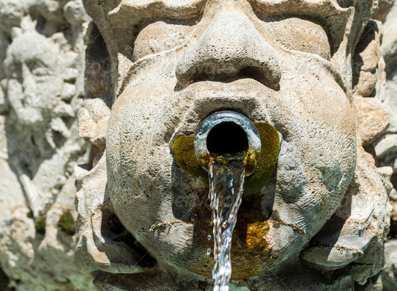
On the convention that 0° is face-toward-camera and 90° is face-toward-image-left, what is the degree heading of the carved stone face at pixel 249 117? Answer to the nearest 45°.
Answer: approximately 0°
